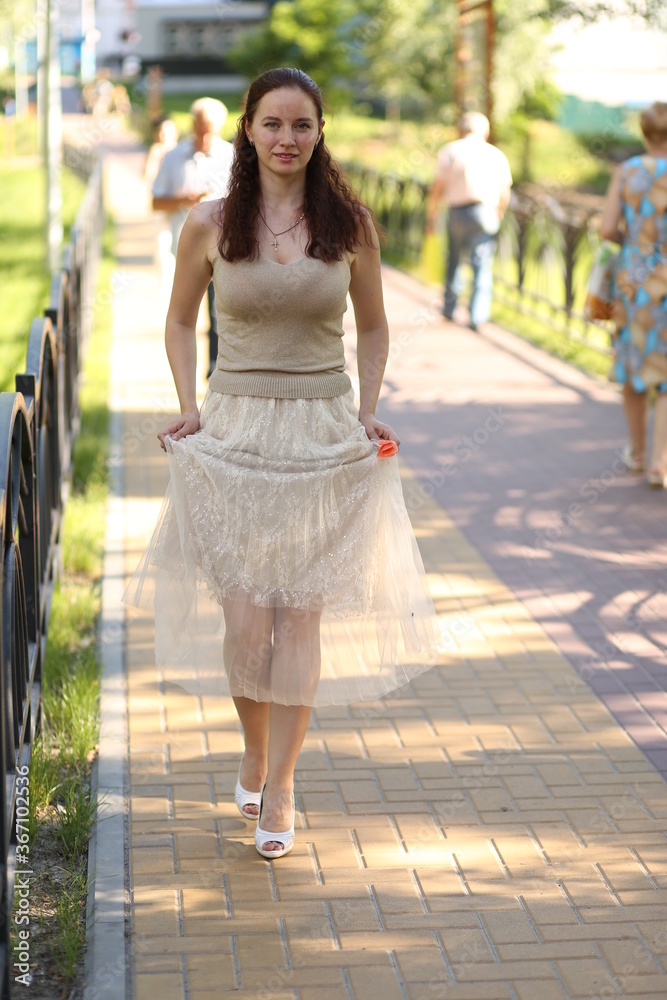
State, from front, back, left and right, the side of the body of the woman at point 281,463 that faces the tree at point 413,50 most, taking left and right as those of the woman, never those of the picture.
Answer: back

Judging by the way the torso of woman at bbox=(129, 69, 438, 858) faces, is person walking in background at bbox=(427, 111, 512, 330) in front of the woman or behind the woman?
behind

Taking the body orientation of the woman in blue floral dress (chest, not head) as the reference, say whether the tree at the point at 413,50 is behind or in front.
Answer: in front

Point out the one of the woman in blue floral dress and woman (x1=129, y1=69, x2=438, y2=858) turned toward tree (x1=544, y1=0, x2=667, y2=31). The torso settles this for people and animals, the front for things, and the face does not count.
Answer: the woman in blue floral dress

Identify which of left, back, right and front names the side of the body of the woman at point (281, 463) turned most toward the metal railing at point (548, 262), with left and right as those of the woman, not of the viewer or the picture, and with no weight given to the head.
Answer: back

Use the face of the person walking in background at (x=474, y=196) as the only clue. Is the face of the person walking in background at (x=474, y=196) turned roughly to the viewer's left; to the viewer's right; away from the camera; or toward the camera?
away from the camera

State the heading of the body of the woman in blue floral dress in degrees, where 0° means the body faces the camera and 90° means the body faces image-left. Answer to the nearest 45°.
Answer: approximately 180°

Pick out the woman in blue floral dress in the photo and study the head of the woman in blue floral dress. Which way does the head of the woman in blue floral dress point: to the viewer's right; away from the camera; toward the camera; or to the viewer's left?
away from the camera

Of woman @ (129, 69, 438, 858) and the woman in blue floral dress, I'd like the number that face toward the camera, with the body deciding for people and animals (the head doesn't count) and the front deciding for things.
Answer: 1

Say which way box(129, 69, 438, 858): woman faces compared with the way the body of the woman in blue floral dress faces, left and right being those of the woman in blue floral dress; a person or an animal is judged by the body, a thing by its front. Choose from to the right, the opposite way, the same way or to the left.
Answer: the opposite way
